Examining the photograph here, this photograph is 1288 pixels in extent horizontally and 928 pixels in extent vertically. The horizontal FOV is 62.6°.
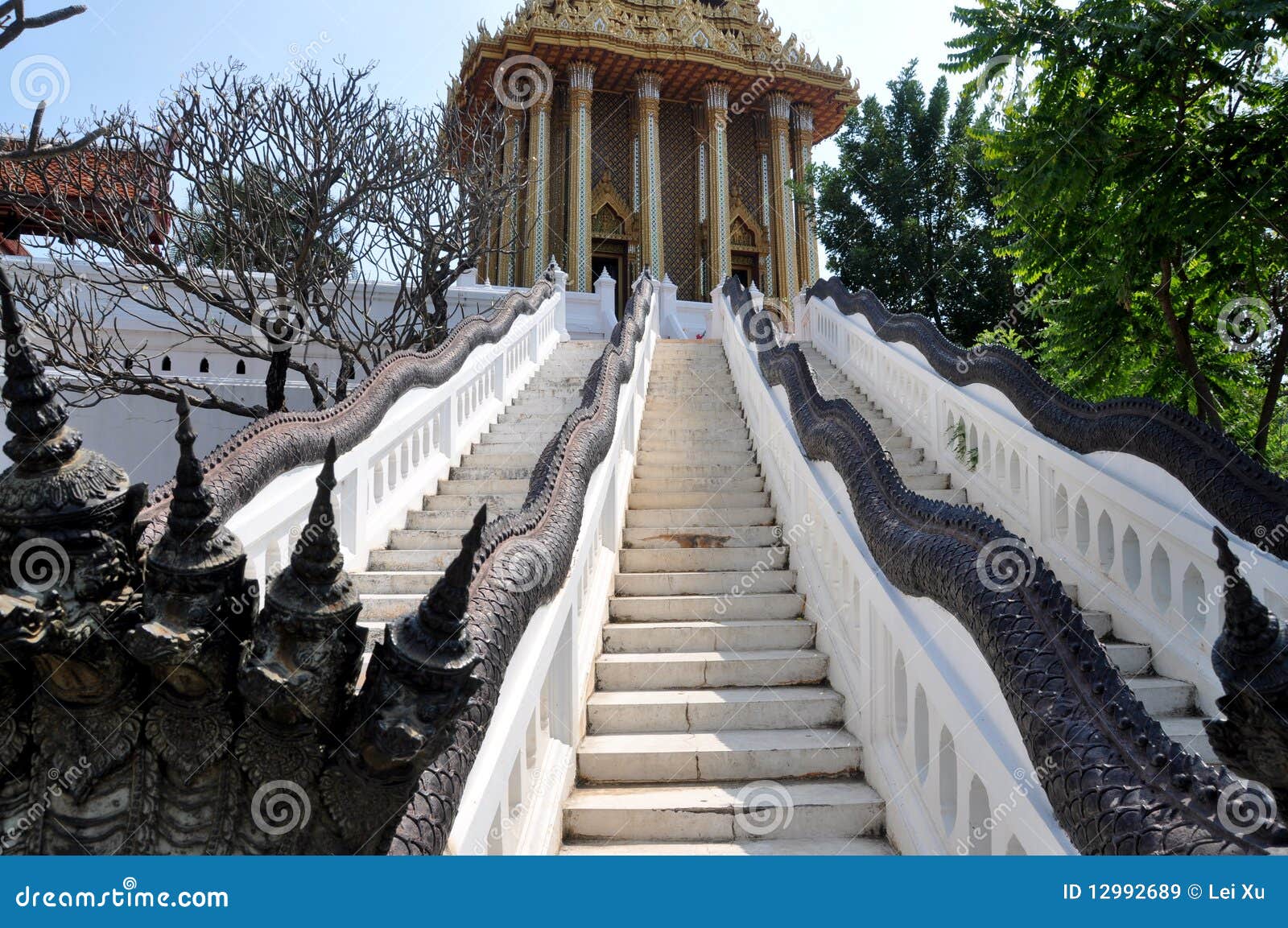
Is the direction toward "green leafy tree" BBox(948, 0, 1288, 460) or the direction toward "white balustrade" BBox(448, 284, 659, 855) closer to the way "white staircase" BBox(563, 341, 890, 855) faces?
the white balustrade

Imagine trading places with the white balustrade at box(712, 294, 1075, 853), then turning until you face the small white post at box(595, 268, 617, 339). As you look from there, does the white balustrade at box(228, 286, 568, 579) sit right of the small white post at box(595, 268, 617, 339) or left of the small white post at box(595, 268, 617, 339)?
left

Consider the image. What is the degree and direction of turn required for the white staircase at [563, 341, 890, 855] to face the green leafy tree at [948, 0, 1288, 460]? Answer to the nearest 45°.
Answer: approximately 135° to its left

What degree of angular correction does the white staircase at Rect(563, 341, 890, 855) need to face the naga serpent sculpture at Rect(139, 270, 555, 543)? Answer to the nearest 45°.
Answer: approximately 90° to its right

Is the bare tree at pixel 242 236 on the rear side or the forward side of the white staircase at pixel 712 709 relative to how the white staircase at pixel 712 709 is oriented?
on the rear side

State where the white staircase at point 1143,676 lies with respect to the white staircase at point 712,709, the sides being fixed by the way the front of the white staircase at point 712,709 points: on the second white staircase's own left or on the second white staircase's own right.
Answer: on the second white staircase's own left

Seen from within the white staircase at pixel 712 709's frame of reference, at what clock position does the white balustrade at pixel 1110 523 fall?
The white balustrade is roughly at 8 o'clock from the white staircase.

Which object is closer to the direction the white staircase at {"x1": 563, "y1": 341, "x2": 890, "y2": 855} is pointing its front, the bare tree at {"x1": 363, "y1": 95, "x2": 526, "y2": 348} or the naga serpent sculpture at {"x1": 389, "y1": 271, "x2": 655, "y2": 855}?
the naga serpent sculpture

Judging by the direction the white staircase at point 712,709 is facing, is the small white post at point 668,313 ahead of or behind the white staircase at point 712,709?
behind

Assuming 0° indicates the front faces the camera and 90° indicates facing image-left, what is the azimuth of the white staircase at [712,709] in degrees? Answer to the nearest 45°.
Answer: approximately 0°

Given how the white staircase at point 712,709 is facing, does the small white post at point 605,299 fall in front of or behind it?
behind
